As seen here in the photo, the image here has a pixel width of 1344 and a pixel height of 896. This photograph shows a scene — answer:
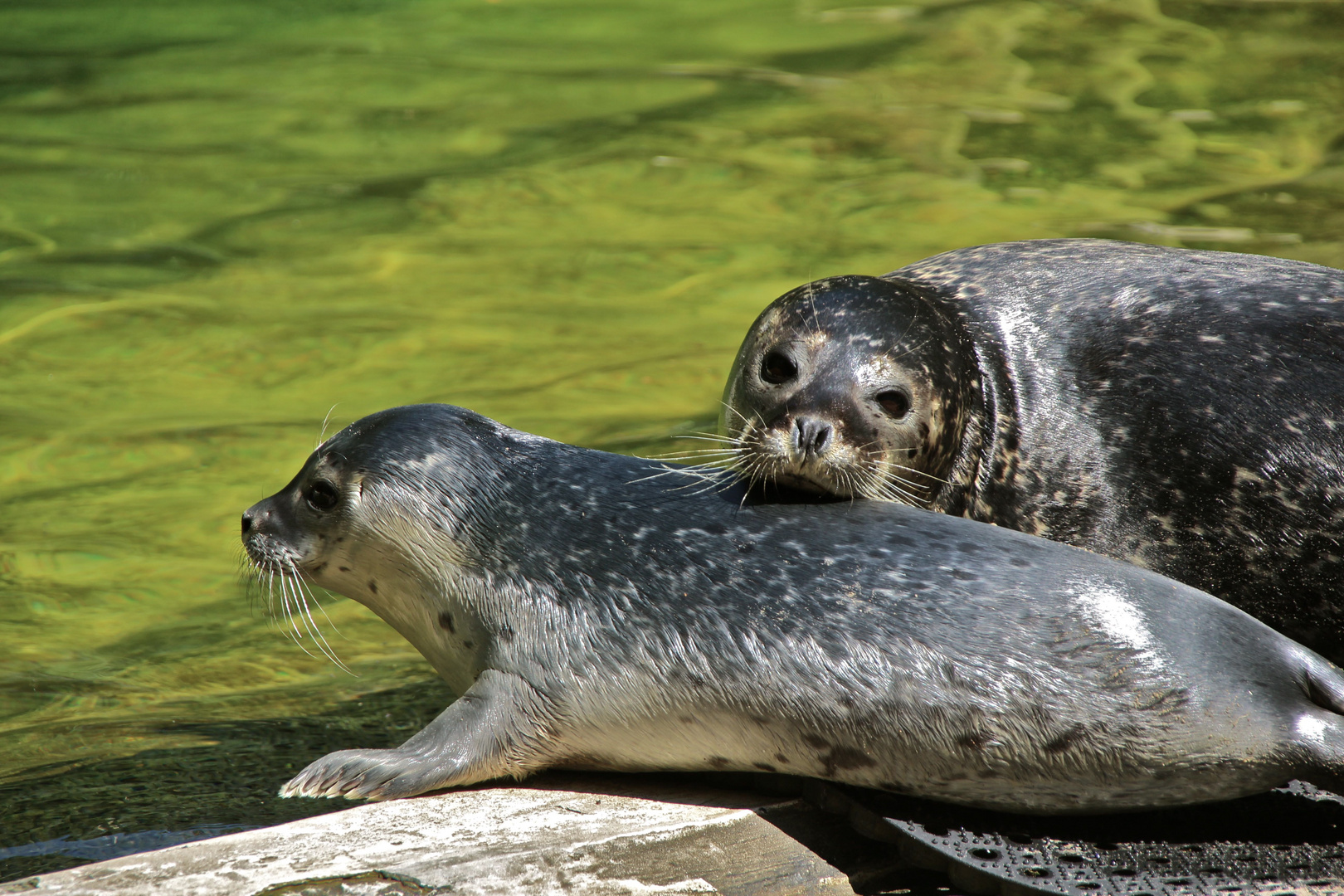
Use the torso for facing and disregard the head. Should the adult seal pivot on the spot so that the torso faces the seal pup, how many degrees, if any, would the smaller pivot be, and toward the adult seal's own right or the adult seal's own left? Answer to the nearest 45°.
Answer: approximately 45° to the adult seal's own left

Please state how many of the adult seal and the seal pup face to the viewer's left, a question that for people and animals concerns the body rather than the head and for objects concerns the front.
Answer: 2

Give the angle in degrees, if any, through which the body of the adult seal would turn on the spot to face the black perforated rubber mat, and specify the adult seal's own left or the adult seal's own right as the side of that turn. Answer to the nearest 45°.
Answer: approximately 90° to the adult seal's own left

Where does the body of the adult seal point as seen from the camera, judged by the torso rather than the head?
to the viewer's left

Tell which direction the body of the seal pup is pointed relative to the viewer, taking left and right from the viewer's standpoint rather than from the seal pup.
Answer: facing to the left of the viewer
